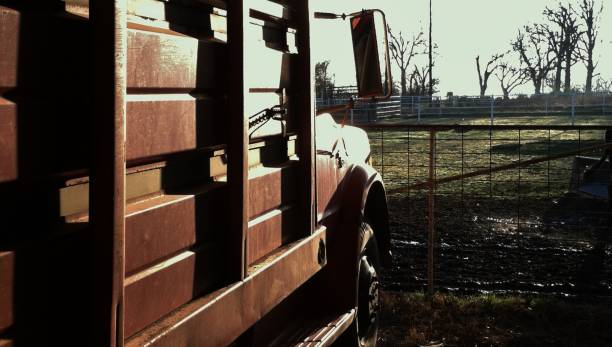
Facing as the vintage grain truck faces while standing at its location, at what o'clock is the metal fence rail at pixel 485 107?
The metal fence rail is roughly at 11 o'clock from the vintage grain truck.

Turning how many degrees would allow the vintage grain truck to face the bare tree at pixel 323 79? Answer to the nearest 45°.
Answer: approximately 45° to its left

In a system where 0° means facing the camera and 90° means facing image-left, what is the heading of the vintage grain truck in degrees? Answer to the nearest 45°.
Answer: approximately 225°
